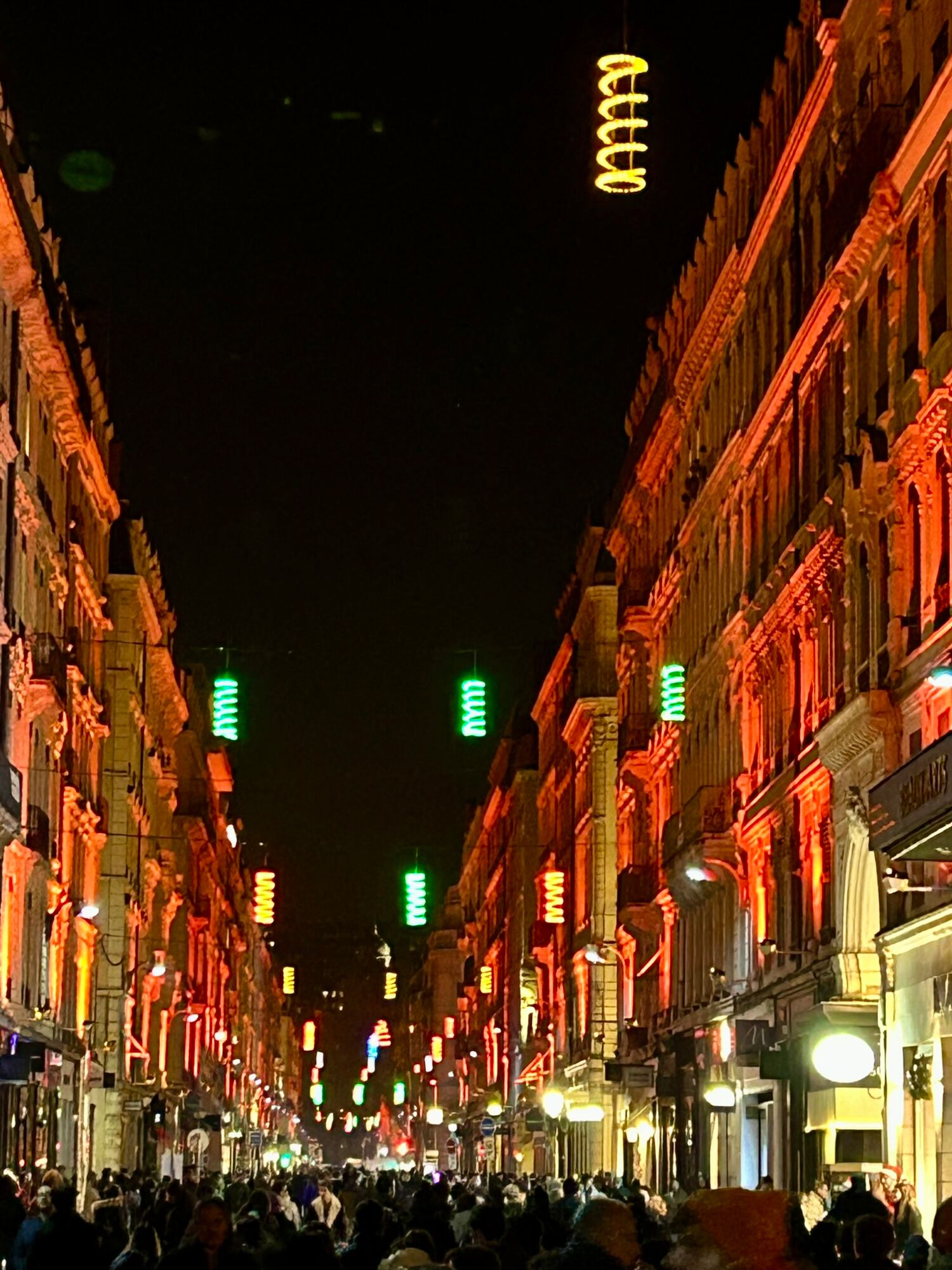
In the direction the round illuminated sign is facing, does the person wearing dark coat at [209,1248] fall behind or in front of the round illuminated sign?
in front

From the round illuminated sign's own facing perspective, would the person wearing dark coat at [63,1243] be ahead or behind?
ahead

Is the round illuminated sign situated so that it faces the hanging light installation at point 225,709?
no

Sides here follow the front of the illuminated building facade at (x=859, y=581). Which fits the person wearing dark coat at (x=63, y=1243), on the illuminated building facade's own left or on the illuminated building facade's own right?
on the illuminated building facade's own left

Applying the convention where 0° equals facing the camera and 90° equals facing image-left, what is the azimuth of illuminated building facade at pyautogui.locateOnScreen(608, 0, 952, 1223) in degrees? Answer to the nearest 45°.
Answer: approximately 90°

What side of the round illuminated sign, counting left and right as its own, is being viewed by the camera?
front

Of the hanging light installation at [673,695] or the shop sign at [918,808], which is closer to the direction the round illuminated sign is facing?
the shop sign

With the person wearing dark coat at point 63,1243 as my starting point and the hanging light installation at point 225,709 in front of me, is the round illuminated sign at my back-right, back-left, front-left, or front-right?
front-right

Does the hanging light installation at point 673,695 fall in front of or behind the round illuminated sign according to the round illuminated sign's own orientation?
behind

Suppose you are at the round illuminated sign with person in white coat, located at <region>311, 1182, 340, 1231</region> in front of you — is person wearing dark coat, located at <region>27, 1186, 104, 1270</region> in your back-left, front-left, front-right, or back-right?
front-left

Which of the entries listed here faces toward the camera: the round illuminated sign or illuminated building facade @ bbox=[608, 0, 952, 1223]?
the round illuminated sign

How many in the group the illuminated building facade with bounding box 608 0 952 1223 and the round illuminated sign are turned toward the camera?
1

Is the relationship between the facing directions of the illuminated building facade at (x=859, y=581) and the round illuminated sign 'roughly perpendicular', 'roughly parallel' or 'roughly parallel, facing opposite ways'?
roughly perpendicular

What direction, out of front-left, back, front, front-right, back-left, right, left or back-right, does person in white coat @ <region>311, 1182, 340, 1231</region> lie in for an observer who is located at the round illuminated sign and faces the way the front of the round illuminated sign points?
back-right

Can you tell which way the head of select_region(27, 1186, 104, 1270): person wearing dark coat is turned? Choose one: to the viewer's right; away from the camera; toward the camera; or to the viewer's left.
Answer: away from the camera
